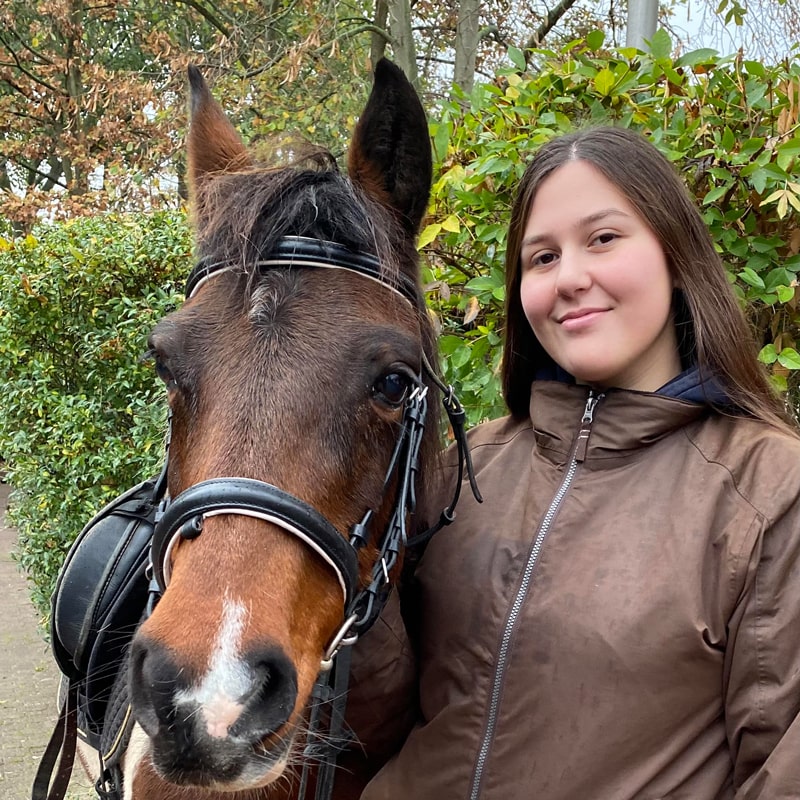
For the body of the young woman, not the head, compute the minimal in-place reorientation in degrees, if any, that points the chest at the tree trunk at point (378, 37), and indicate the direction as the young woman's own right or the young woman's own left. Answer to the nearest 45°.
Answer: approximately 135° to the young woman's own right

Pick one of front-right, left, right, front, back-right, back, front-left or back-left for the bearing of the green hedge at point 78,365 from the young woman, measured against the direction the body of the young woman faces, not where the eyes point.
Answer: right

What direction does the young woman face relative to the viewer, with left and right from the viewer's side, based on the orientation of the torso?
facing the viewer and to the left of the viewer

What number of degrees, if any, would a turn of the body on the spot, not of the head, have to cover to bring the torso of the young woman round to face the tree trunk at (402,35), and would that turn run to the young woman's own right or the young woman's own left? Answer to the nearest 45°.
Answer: approximately 135° to the young woman's own right
